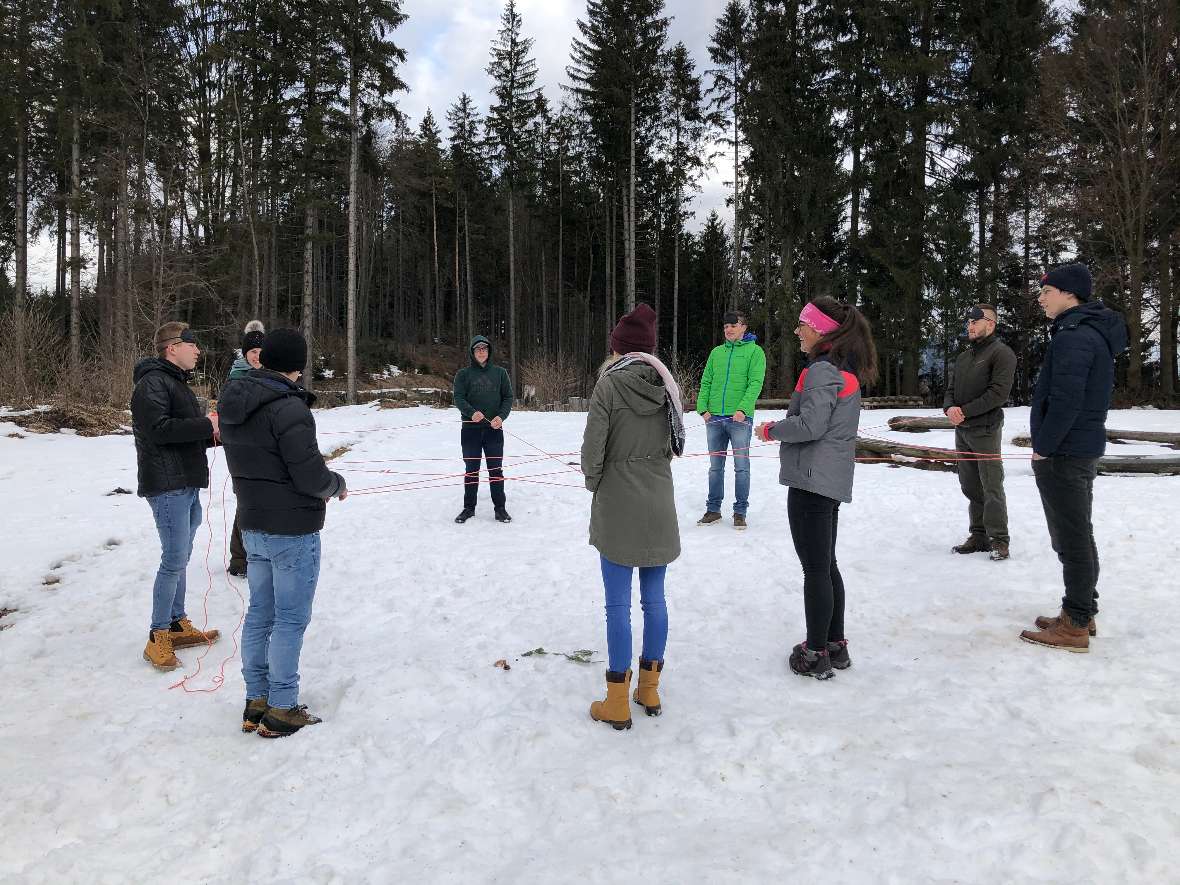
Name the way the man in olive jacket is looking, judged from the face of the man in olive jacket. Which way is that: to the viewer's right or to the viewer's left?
to the viewer's left

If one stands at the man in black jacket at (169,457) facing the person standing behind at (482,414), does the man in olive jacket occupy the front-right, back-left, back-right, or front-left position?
front-right

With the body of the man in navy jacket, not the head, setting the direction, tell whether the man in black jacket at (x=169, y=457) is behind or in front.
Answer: in front

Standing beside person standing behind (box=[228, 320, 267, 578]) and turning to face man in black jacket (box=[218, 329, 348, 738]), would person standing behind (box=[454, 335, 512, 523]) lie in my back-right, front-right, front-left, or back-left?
back-left

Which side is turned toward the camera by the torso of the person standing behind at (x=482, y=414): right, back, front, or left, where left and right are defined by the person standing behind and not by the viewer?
front

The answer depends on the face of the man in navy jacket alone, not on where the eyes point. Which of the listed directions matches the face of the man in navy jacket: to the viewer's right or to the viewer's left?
to the viewer's left

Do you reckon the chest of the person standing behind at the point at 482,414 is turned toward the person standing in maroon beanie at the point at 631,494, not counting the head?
yes

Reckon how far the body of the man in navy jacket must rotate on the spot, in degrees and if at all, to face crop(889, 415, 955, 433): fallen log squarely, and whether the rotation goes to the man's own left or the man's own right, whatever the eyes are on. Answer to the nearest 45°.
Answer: approximately 90° to the man's own right

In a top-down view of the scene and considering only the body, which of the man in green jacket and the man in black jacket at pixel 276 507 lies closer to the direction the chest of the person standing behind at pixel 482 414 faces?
the man in black jacket

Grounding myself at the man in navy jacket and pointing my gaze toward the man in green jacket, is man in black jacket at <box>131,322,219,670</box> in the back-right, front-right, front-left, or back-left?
front-left

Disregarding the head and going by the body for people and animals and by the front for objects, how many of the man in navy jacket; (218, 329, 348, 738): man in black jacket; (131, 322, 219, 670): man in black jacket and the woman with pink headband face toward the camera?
0

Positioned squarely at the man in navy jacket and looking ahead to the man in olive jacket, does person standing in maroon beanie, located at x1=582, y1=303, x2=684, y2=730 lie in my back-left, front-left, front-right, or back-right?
back-left

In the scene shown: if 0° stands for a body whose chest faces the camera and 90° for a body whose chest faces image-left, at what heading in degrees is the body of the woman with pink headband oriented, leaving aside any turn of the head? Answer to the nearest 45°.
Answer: approximately 90°

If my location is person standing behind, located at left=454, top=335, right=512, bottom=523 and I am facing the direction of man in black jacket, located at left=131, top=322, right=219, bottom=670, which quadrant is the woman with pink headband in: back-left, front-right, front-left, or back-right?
front-left

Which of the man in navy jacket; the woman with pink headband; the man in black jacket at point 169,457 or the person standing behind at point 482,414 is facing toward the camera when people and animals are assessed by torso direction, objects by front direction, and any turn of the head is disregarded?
the person standing behind

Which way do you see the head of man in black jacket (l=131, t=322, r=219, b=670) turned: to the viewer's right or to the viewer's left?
to the viewer's right

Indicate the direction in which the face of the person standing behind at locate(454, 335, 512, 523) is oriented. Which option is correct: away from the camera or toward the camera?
toward the camera

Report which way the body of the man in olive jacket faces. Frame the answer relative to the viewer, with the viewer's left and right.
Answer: facing the viewer and to the left of the viewer
